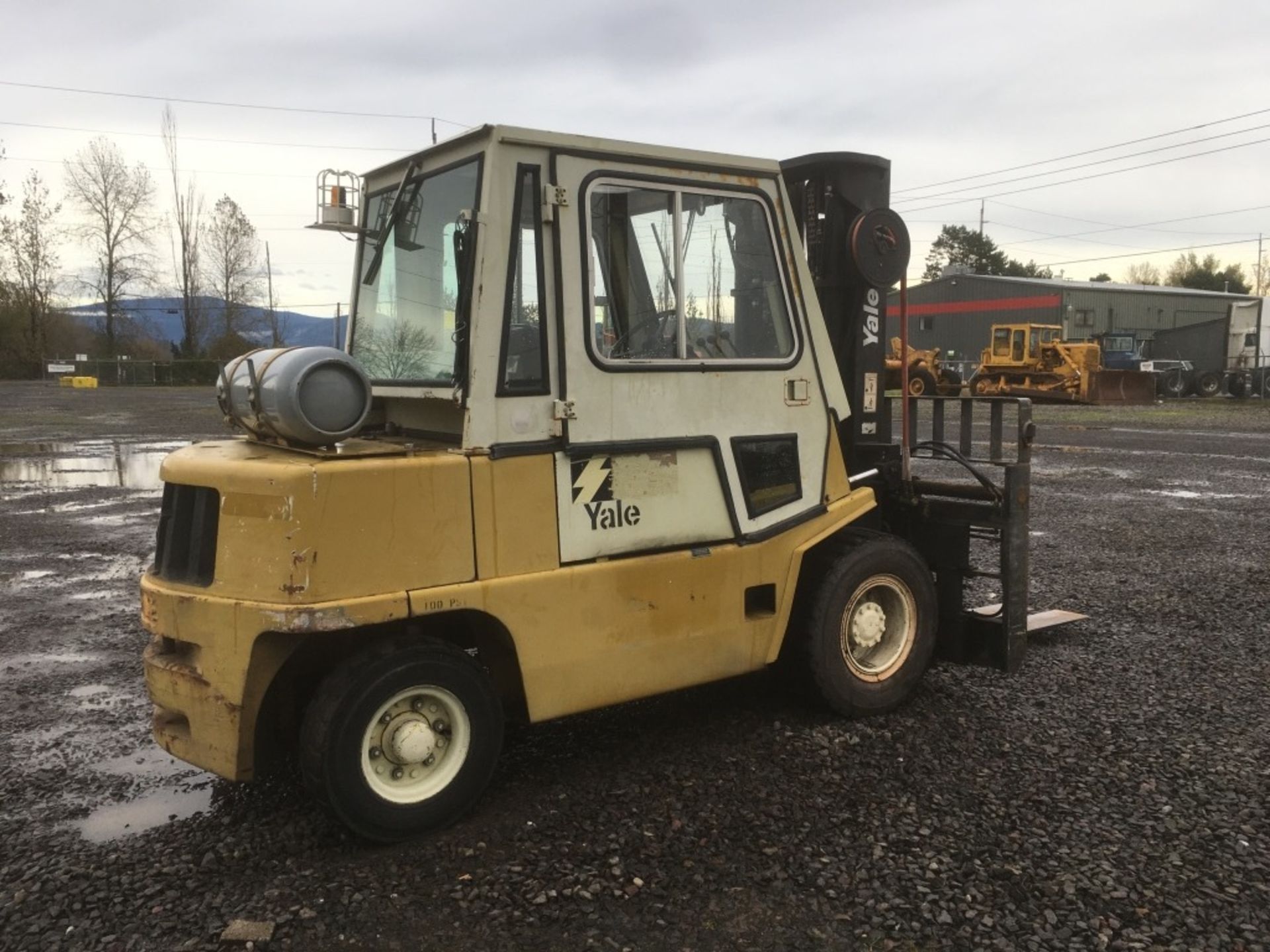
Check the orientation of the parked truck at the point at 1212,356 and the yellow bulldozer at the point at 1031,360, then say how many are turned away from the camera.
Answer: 0

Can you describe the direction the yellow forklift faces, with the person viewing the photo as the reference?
facing away from the viewer and to the right of the viewer

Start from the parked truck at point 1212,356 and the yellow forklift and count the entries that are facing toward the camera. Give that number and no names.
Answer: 0

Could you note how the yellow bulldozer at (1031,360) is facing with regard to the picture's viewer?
facing the viewer and to the right of the viewer

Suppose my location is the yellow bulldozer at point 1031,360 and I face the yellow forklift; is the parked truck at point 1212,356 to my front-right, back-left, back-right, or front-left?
back-left

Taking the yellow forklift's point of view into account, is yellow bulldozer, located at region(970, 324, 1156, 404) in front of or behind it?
in front

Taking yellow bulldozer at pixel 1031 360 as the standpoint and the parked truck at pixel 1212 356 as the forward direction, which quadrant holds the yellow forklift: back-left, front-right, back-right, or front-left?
back-right

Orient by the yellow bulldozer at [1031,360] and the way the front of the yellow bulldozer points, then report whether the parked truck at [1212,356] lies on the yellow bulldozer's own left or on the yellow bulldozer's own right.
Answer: on the yellow bulldozer's own left
